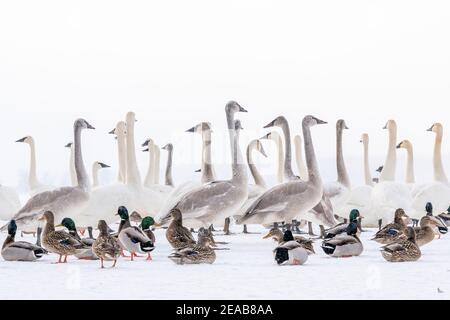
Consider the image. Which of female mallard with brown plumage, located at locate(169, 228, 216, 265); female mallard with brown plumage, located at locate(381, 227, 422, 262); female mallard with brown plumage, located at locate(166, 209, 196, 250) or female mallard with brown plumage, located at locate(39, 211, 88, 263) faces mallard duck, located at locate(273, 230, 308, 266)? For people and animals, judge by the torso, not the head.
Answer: female mallard with brown plumage, located at locate(169, 228, 216, 265)

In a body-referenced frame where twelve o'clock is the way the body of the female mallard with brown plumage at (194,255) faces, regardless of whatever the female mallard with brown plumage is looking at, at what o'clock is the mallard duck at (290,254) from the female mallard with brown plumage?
The mallard duck is roughly at 12 o'clock from the female mallard with brown plumage.

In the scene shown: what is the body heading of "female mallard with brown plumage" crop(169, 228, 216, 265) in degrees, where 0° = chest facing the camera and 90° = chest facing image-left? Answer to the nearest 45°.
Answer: approximately 270°

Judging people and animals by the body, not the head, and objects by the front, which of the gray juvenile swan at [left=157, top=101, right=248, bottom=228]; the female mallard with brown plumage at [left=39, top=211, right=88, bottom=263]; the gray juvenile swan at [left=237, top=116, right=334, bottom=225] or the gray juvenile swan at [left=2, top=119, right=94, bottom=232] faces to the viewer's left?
the female mallard with brown plumage

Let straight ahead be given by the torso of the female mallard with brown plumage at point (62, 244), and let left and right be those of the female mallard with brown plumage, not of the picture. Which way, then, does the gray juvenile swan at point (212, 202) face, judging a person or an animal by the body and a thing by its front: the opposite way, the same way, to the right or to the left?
the opposite way

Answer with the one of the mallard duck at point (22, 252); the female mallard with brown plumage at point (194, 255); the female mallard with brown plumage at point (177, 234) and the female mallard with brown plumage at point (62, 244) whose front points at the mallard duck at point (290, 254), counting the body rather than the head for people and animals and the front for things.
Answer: the female mallard with brown plumage at point (194, 255)

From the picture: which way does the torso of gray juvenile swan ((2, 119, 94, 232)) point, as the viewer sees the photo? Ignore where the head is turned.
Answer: to the viewer's right

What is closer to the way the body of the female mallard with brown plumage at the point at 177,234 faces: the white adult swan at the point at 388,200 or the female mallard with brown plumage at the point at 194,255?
the female mallard with brown plumage

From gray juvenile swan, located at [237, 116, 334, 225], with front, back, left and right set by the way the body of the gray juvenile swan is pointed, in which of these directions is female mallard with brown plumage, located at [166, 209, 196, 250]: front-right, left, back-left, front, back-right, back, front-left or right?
back-right

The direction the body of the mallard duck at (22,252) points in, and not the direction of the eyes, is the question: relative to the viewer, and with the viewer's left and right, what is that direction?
facing to the left of the viewer

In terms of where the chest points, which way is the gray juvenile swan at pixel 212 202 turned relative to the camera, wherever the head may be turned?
to the viewer's right
